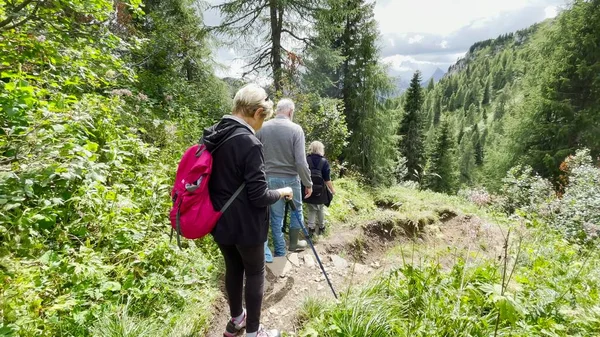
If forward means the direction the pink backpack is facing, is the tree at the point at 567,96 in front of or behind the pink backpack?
behind

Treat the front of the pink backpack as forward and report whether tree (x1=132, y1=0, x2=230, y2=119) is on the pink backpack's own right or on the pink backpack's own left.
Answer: on the pink backpack's own right

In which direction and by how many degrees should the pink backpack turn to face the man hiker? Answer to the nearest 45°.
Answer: approximately 135° to its right

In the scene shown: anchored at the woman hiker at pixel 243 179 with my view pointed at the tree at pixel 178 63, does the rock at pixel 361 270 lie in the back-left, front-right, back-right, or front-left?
front-right

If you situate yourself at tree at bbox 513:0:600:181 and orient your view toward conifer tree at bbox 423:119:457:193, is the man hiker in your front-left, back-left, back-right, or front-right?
back-left

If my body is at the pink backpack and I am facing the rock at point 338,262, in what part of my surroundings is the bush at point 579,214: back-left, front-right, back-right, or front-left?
front-right

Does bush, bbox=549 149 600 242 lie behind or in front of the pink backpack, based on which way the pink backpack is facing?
behind
